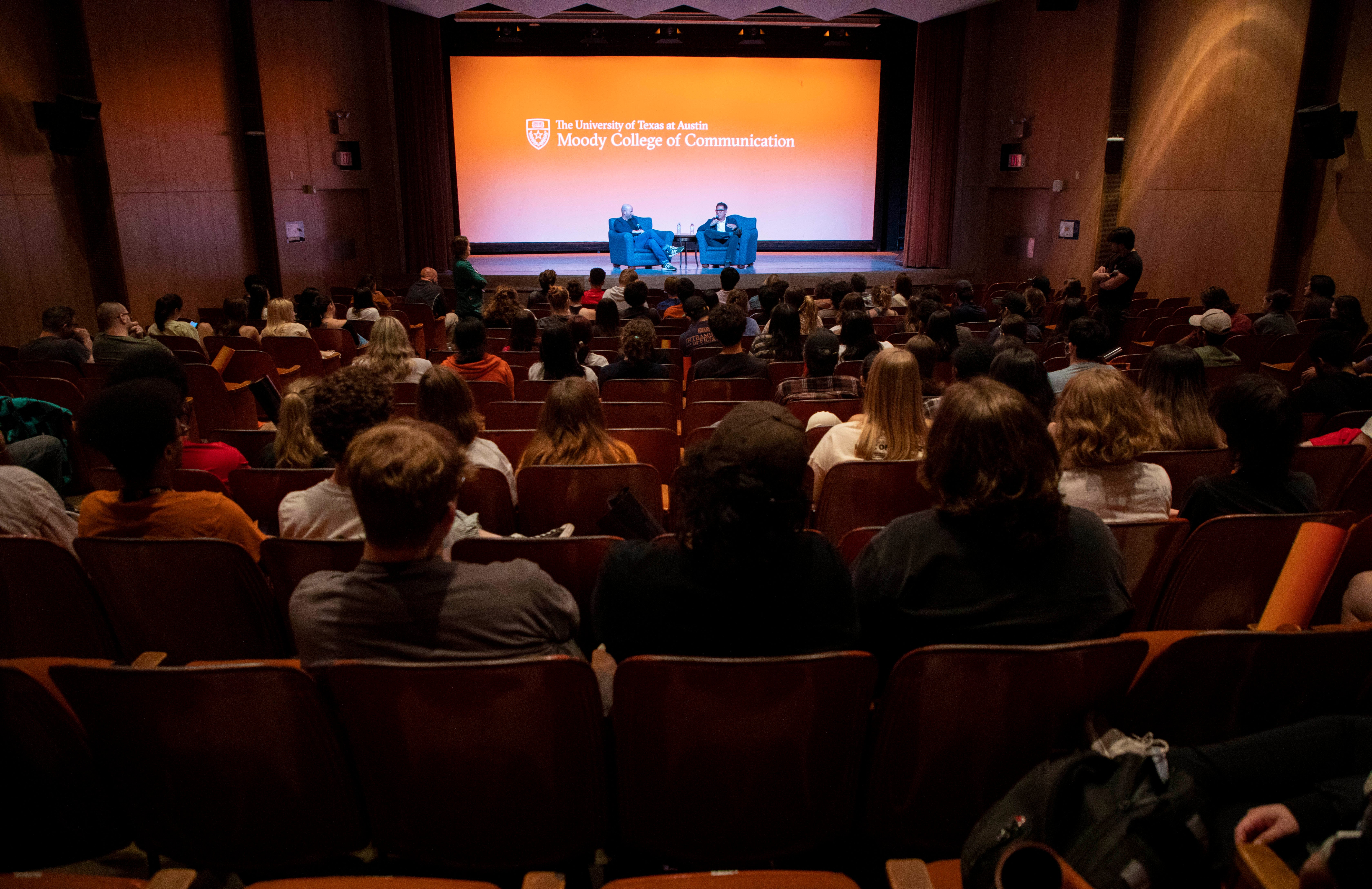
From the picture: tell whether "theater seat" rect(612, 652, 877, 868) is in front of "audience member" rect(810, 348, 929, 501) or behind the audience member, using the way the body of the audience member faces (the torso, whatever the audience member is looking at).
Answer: behind

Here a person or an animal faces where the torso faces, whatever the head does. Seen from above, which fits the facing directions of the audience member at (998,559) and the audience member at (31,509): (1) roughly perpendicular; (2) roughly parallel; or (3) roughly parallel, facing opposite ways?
roughly parallel

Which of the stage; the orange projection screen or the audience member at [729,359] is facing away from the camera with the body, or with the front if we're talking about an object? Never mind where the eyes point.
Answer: the audience member

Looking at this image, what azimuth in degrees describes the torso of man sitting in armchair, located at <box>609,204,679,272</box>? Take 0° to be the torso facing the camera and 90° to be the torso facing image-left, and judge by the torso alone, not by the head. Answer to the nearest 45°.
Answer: approximately 315°

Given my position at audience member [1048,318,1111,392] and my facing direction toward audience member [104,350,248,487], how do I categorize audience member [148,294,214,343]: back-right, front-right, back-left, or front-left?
front-right

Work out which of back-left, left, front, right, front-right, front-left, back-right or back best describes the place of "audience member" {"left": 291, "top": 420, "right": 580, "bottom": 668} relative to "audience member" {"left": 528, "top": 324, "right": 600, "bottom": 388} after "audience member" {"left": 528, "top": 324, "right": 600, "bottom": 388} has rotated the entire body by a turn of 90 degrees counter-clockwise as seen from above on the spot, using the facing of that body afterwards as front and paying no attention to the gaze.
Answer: left

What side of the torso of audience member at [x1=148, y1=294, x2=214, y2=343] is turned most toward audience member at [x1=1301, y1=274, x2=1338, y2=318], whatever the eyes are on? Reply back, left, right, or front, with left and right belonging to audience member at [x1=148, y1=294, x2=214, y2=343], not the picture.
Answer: right

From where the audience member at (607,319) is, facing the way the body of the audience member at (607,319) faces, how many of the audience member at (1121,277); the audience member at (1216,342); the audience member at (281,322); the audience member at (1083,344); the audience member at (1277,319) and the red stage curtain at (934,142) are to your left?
1

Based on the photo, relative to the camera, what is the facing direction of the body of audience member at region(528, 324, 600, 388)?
away from the camera

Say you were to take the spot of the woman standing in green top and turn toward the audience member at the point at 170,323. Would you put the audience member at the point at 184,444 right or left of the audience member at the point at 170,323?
left

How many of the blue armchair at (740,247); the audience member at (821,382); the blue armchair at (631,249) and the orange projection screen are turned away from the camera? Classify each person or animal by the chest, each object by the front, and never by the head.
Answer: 1

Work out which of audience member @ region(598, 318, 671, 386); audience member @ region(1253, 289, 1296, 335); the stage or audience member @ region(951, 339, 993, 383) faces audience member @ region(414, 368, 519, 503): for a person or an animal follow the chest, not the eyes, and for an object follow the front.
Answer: the stage

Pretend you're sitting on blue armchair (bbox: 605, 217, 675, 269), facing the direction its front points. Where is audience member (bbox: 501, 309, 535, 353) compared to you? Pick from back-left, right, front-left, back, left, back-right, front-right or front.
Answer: front-right

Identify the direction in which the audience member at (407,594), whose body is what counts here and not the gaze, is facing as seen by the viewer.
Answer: away from the camera

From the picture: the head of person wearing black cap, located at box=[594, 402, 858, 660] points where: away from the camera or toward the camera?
away from the camera

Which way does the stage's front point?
toward the camera

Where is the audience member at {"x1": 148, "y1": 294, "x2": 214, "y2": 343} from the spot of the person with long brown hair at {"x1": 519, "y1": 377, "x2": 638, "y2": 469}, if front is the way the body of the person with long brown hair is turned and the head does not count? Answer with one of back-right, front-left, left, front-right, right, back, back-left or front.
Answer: front-left

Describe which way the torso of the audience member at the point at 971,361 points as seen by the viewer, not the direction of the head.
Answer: away from the camera

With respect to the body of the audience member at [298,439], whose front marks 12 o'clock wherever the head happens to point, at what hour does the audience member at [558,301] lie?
the audience member at [558,301] is roughly at 1 o'clock from the audience member at [298,439].

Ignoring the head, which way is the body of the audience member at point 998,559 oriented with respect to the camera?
away from the camera

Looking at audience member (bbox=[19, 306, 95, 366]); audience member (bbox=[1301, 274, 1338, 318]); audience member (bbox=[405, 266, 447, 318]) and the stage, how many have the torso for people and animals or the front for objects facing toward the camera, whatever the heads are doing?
1
